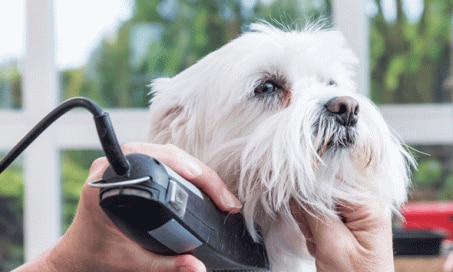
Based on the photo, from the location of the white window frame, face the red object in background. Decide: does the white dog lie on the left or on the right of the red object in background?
right

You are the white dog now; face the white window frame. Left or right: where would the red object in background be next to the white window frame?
right
